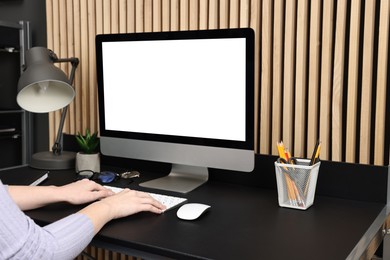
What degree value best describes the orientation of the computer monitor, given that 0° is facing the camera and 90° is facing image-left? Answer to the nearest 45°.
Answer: approximately 45°

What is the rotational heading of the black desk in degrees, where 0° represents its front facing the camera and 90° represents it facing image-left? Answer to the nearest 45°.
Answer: approximately 45°

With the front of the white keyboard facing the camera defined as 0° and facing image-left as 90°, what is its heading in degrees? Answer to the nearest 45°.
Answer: approximately 45°

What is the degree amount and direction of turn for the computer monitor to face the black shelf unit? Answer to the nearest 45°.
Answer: approximately 90° to its right

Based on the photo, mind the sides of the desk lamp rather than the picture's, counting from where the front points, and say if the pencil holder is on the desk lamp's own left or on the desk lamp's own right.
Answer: on the desk lamp's own left

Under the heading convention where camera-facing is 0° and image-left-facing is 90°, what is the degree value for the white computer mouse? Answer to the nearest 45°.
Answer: approximately 225°
